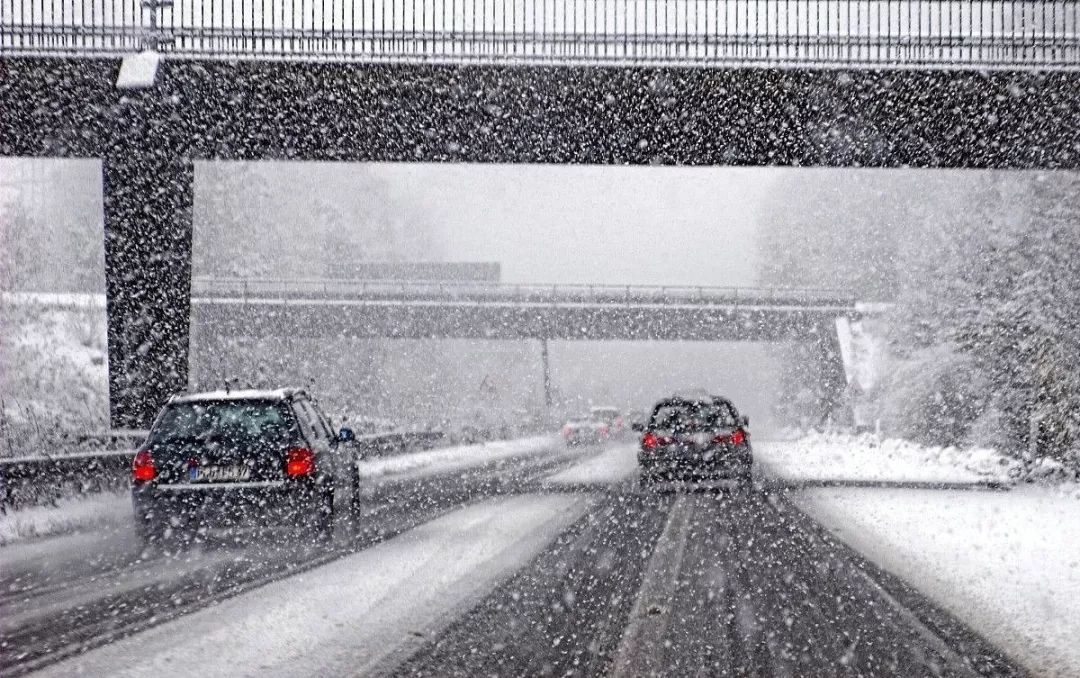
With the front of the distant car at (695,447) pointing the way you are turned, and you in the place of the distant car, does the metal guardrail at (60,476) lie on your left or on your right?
on your left

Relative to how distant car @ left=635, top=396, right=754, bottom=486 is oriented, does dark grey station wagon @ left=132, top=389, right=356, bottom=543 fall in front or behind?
behind

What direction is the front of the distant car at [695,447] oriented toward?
away from the camera
